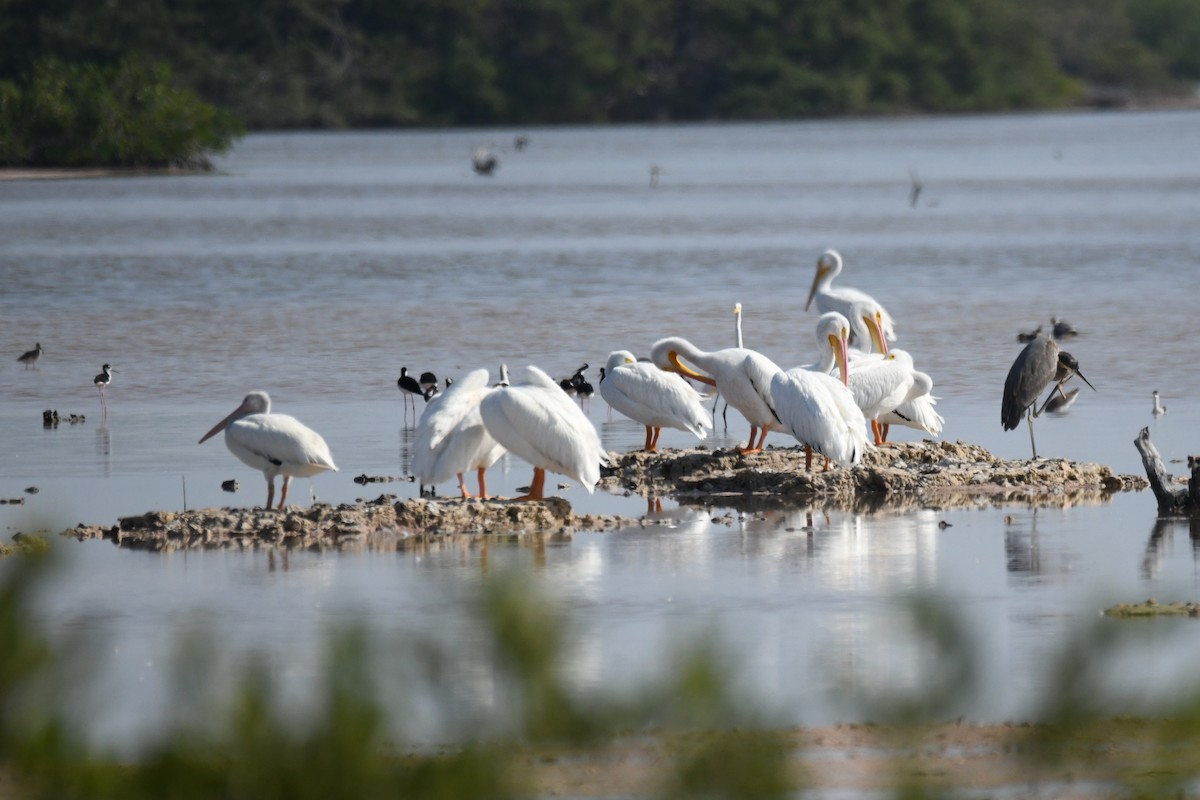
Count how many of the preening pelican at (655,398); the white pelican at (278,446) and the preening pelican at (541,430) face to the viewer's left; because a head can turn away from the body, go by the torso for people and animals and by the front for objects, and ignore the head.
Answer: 3

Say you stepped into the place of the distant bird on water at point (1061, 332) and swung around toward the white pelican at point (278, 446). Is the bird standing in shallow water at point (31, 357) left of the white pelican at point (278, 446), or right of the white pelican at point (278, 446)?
right

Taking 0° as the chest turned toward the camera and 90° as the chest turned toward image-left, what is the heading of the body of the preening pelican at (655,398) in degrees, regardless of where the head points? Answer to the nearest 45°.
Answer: approximately 90°

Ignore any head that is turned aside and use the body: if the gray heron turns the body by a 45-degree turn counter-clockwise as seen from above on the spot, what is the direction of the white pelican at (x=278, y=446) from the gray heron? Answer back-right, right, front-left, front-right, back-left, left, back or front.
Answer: back

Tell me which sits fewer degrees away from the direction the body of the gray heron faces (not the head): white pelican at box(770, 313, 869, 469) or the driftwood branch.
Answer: the driftwood branch

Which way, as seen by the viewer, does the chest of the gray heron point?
to the viewer's right

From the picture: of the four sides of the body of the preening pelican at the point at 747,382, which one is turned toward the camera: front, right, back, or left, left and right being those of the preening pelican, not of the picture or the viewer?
left

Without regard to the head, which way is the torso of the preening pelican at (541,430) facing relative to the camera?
to the viewer's left

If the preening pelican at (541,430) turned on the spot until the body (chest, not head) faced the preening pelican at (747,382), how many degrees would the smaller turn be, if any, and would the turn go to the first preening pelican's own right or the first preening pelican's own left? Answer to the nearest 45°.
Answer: approximately 135° to the first preening pelican's own right

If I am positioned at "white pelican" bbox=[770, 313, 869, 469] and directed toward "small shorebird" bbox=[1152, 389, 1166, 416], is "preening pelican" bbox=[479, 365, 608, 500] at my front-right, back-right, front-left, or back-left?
back-left

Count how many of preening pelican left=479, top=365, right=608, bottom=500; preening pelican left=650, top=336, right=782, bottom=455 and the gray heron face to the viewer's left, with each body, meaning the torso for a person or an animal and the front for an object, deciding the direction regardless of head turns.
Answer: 2

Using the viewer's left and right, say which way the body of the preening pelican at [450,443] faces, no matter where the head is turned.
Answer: facing to the right of the viewer

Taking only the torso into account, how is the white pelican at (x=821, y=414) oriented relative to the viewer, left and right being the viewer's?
facing away from the viewer and to the left of the viewer

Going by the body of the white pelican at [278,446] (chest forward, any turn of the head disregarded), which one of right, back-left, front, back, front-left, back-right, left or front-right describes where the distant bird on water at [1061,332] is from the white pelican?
back-right

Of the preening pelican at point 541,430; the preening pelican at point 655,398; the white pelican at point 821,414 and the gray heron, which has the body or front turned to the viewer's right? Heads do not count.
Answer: the gray heron
